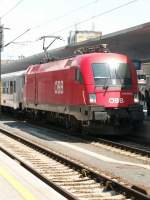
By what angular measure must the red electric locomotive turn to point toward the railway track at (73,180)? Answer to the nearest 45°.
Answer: approximately 45° to its right

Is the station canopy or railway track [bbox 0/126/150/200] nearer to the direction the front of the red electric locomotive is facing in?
the railway track

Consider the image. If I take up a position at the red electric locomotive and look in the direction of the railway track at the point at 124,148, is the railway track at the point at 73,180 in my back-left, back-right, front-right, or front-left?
front-right

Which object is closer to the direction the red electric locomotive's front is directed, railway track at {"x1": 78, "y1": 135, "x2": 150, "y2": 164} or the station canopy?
the railway track

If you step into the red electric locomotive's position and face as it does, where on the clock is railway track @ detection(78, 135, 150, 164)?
The railway track is roughly at 1 o'clock from the red electric locomotive.

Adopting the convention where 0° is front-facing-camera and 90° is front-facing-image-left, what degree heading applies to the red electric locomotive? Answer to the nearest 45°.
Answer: approximately 315°
